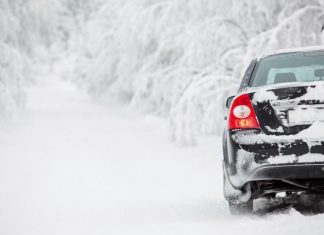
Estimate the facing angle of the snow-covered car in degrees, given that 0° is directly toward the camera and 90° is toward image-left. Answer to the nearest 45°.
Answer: approximately 180°
